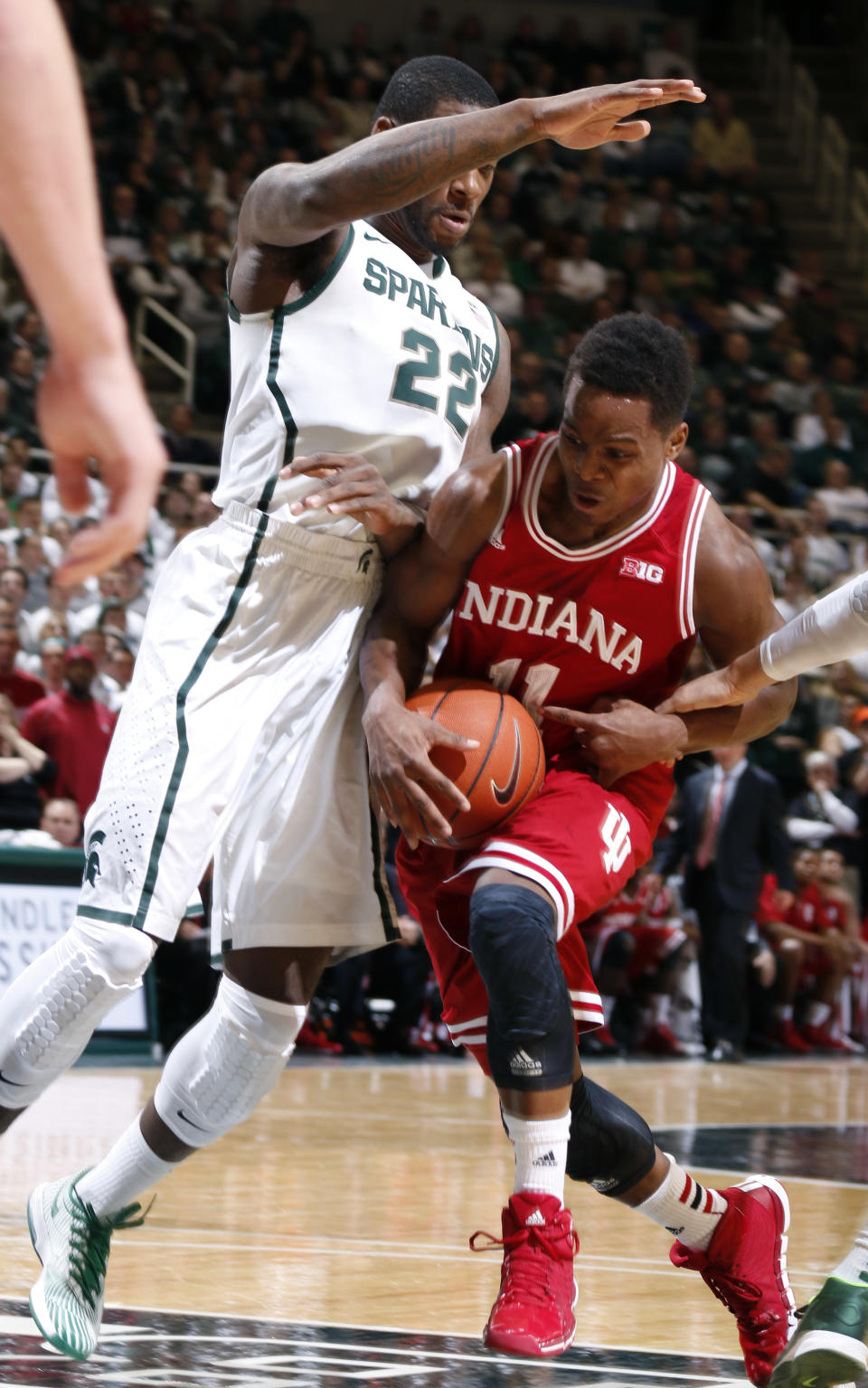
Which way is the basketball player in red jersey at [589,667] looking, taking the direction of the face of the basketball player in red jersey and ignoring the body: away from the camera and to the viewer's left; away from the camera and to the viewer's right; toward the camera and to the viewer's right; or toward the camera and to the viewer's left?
toward the camera and to the viewer's left

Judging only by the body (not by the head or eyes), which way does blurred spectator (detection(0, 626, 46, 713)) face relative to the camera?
toward the camera

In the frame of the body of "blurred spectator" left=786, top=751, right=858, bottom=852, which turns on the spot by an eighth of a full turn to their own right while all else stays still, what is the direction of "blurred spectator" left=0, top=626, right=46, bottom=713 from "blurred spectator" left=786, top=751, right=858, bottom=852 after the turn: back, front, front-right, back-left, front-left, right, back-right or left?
front

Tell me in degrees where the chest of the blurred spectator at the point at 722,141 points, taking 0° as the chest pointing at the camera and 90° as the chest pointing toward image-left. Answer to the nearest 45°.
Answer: approximately 0°

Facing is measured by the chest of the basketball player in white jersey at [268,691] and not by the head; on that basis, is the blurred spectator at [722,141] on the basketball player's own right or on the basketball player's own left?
on the basketball player's own left
